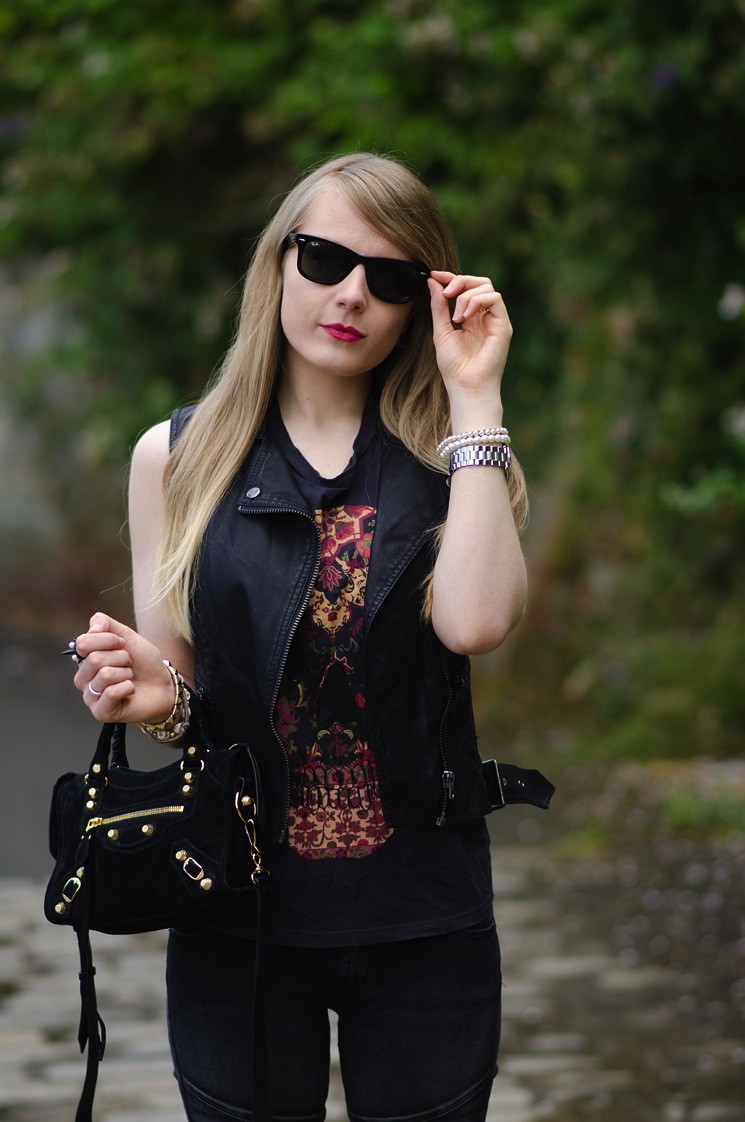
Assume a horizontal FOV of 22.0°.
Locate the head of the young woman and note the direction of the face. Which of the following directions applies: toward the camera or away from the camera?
toward the camera

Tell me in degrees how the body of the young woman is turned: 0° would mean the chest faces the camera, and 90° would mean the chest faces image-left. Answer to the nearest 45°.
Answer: approximately 0°
